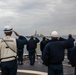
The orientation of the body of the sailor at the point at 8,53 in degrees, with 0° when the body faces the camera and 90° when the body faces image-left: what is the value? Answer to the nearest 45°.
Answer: approximately 180°
